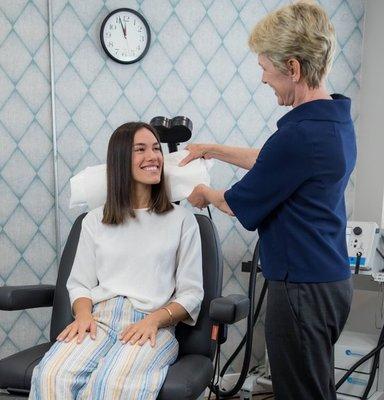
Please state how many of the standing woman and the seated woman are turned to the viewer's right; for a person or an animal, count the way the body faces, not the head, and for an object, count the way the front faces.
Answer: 0

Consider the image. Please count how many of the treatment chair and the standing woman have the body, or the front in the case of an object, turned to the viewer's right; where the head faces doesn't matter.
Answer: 0

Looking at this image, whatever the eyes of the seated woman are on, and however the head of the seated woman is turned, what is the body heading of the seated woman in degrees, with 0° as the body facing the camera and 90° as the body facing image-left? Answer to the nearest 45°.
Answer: approximately 45°

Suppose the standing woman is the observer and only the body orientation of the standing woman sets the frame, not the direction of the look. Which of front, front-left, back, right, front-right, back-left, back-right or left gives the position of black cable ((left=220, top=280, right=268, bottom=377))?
front-right

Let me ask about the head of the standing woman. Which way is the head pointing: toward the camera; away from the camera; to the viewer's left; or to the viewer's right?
to the viewer's left

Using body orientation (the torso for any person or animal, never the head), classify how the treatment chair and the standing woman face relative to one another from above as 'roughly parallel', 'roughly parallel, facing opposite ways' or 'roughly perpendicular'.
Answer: roughly perpendicular

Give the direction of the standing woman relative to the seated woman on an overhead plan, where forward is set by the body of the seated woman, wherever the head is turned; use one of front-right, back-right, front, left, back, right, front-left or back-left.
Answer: left

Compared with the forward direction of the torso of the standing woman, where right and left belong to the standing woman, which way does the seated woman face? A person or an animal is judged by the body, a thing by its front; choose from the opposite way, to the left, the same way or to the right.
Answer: to the left

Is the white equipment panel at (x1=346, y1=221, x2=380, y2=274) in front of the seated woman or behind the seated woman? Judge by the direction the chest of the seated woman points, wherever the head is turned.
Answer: behind

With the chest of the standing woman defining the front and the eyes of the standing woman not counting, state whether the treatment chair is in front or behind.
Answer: in front

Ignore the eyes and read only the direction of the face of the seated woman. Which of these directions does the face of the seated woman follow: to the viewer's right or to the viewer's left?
to the viewer's right
